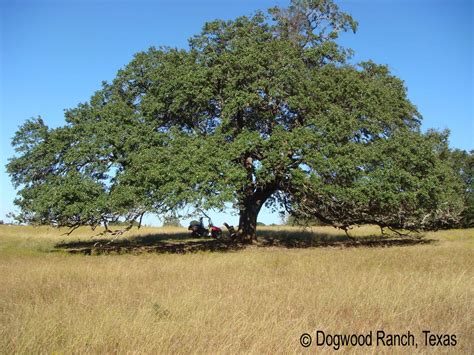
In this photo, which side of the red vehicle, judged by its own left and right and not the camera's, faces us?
right
